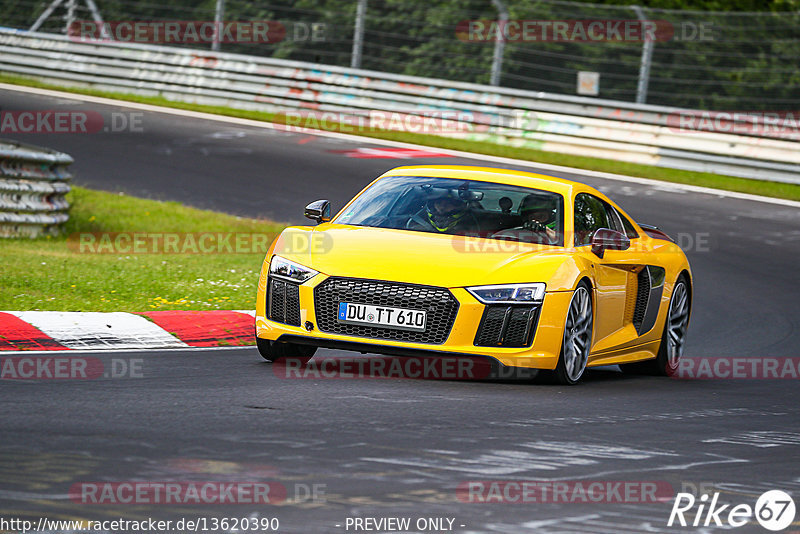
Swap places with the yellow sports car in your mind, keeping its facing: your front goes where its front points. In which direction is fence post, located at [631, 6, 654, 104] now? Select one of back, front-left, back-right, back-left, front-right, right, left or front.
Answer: back-right

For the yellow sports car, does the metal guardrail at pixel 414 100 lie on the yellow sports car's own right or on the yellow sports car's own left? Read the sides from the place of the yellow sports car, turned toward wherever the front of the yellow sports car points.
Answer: on the yellow sports car's own right

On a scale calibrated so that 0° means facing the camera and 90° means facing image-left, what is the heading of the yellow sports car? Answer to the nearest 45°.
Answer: approximately 45°

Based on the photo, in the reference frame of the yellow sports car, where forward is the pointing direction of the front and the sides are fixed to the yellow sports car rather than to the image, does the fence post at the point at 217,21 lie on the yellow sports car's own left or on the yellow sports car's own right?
on the yellow sports car's own right

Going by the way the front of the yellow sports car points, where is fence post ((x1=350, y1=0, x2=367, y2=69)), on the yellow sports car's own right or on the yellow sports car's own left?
on the yellow sports car's own right

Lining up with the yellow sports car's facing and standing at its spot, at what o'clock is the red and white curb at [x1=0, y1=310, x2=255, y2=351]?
The red and white curb is roughly at 2 o'clock from the yellow sports car.

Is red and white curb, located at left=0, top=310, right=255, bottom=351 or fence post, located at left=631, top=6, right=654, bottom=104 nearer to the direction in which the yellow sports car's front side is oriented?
the red and white curb

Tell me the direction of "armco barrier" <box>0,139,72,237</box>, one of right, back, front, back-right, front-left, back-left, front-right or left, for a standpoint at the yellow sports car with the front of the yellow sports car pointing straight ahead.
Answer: right
